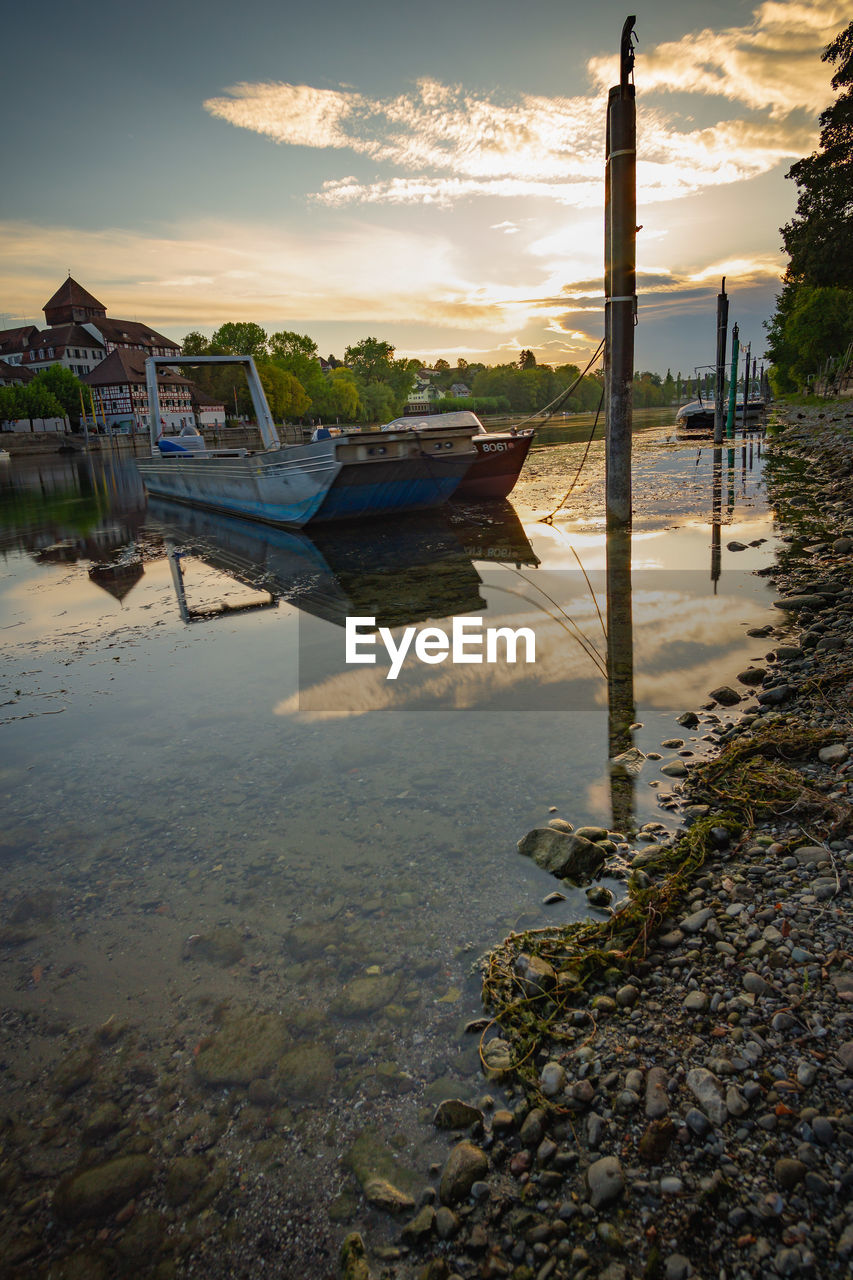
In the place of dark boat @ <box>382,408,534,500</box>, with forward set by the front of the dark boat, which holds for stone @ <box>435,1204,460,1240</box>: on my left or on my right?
on my right

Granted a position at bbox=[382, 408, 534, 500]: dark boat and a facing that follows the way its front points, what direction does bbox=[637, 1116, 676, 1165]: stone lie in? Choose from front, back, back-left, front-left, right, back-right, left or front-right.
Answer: front-right

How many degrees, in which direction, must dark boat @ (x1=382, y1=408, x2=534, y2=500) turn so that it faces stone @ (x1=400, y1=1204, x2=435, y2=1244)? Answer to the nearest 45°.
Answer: approximately 45° to its right

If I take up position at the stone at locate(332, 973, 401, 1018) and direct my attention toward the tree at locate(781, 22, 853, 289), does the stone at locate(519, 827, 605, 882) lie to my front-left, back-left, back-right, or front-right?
front-right

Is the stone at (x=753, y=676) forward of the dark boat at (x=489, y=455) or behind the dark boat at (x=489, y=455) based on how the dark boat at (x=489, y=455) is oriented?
forward

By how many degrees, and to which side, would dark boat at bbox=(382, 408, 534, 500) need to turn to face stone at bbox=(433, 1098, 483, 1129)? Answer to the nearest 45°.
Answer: approximately 45° to its right

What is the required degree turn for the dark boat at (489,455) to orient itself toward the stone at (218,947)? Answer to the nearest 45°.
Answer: approximately 45° to its right

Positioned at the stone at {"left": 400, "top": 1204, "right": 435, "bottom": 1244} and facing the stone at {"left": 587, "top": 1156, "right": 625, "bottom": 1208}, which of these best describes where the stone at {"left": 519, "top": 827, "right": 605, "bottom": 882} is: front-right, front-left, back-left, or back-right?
front-left

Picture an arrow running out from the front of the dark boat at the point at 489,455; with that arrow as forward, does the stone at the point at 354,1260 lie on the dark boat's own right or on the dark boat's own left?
on the dark boat's own right

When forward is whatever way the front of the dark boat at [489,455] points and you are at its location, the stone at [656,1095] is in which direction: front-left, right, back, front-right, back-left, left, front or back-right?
front-right

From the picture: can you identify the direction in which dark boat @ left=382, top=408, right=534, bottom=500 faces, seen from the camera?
facing the viewer and to the right of the viewer

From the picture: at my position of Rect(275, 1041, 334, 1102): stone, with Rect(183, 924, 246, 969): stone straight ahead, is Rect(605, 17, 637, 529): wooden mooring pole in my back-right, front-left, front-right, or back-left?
front-right

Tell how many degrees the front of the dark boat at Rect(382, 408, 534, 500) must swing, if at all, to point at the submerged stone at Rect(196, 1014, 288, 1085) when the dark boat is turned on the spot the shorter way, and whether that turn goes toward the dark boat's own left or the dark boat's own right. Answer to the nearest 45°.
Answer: approximately 45° to the dark boat's own right

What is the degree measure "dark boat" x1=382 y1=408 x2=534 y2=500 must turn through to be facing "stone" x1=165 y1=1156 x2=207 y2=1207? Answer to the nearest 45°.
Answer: approximately 45° to its right

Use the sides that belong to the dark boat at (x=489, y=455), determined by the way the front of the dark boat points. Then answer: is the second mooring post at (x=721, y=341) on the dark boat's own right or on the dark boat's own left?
on the dark boat's own left

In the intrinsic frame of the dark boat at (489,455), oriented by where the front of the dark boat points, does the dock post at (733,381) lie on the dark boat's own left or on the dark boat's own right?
on the dark boat's own left

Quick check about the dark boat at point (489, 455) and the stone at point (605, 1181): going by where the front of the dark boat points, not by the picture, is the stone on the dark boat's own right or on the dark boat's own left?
on the dark boat's own right

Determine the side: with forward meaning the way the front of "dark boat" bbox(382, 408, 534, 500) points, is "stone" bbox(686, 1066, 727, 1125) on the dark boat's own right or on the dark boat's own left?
on the dark boat's own right
